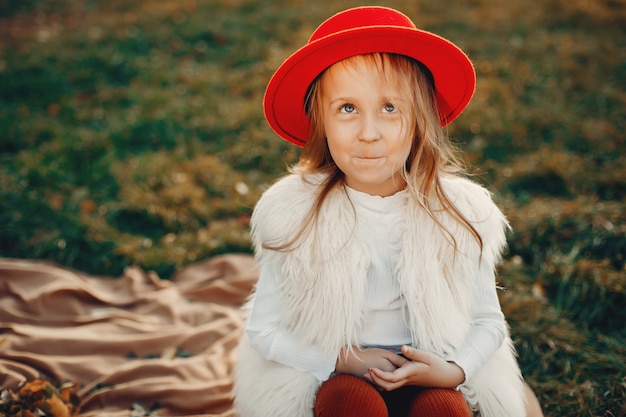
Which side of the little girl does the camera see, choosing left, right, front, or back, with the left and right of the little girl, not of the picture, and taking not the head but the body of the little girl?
front

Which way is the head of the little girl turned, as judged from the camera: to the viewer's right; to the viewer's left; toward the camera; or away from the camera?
toward the camera
